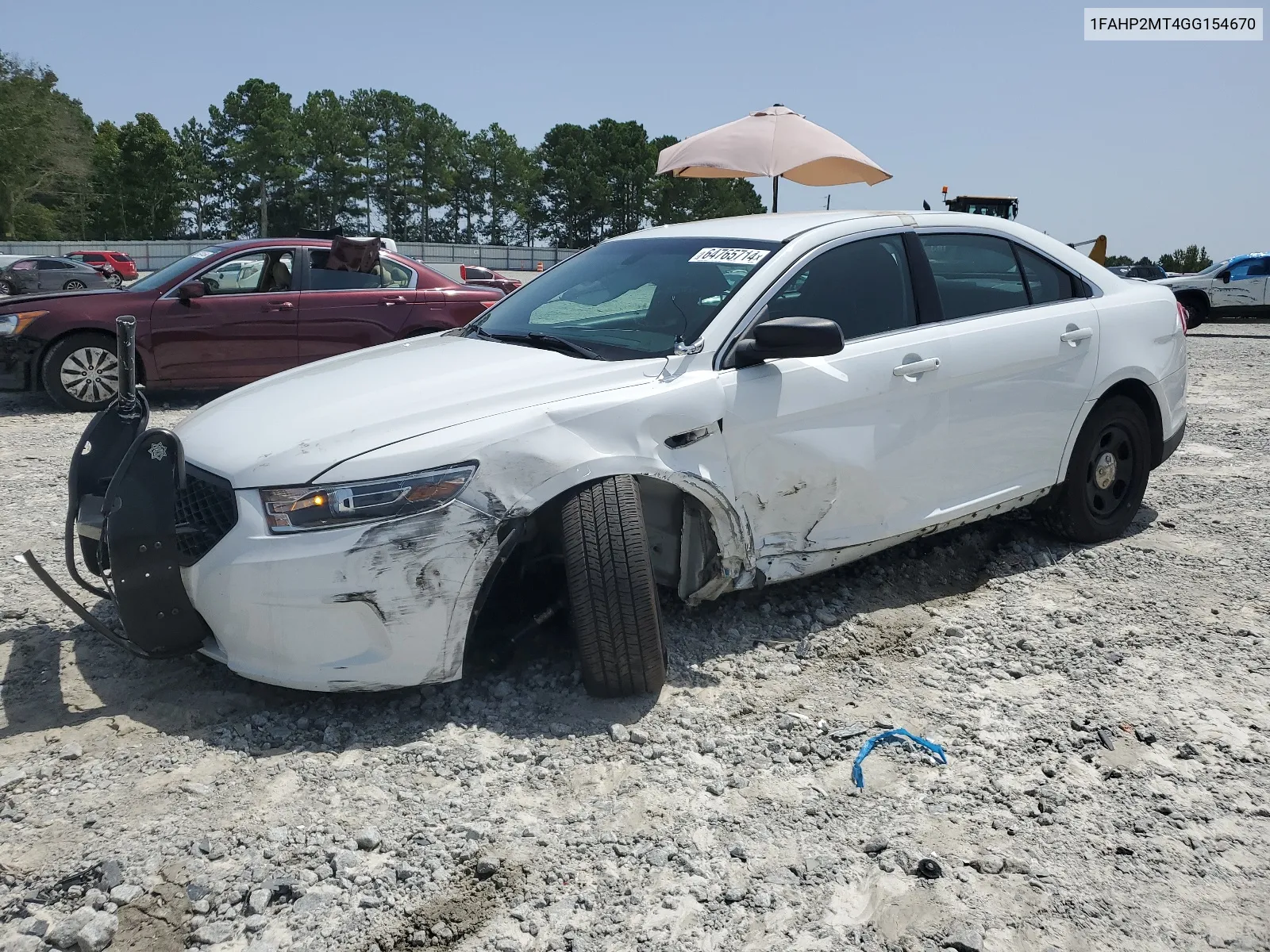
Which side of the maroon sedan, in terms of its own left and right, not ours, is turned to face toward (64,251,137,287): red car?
right

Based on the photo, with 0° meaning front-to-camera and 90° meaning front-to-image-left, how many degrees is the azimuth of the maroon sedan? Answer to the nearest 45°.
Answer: approximately 90°

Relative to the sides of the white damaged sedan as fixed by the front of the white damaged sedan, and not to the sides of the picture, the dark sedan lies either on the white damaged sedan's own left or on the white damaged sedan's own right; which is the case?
on the white damaged sedan's own right

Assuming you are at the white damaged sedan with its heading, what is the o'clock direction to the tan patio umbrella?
The tan patio umbrella is roughly at 5 o'clock from the white damaged sedan.

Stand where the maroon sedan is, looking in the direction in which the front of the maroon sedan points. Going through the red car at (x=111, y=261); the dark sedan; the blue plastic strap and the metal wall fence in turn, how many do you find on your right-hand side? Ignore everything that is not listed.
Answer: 3

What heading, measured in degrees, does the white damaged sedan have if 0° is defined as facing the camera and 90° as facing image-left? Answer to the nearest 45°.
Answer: approximately 45°

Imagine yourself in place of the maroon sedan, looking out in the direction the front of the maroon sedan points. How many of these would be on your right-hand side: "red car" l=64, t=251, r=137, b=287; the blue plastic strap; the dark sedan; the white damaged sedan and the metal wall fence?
3

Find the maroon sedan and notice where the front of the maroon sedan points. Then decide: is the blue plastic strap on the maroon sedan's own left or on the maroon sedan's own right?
on the maroon sedan's own left

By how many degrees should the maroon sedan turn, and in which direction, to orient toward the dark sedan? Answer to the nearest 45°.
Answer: approximately 90° to its right

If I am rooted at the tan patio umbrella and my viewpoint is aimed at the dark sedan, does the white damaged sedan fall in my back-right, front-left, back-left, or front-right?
back-left

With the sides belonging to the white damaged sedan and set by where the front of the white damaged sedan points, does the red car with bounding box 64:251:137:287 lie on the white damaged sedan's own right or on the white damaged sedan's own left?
on the white damaged sedan's own right
